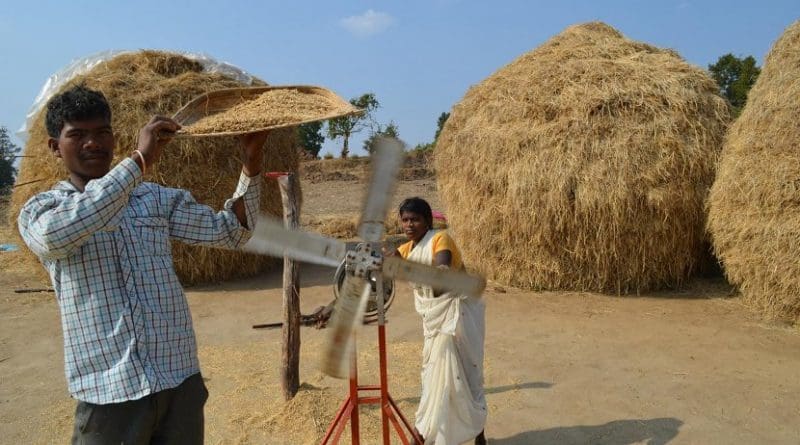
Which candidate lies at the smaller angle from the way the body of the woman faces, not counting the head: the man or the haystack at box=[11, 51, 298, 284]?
the man

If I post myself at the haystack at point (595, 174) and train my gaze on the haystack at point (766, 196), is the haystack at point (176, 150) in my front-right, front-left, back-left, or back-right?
back-right

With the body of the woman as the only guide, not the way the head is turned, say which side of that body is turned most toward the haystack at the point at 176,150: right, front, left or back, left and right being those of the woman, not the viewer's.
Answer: right

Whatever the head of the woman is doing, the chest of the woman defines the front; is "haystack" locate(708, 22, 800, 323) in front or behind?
behind

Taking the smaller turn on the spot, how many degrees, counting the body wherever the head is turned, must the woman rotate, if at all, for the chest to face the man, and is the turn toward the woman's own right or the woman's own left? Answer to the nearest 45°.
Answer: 0° — they already face them

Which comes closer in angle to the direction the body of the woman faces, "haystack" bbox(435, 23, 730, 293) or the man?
the man

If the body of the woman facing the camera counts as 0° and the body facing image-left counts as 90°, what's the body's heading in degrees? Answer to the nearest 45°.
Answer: approximately 45°

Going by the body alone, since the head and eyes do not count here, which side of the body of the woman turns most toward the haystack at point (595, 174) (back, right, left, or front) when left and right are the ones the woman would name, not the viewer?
back
